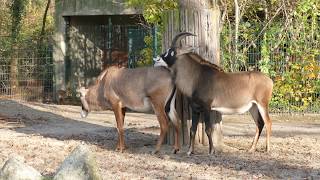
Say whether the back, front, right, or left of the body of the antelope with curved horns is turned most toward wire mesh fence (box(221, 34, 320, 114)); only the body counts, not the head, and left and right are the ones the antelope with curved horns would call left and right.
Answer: right

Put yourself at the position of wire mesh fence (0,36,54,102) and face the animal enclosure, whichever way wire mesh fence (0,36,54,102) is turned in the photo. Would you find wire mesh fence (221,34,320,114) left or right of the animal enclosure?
right

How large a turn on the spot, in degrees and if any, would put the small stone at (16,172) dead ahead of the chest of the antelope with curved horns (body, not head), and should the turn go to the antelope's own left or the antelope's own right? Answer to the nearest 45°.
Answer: approximately 45° to the antelope's own left

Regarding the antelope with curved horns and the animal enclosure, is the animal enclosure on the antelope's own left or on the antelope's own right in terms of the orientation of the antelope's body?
on the antelope's own right

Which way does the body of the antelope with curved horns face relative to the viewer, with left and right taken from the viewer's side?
facing to the left of the viewer

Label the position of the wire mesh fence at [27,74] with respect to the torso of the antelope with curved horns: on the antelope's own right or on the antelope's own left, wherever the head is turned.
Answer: on the antelope's own right

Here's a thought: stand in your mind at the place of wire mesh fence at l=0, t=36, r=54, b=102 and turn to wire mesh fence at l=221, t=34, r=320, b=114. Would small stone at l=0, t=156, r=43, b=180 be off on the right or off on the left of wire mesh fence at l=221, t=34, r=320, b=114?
right
